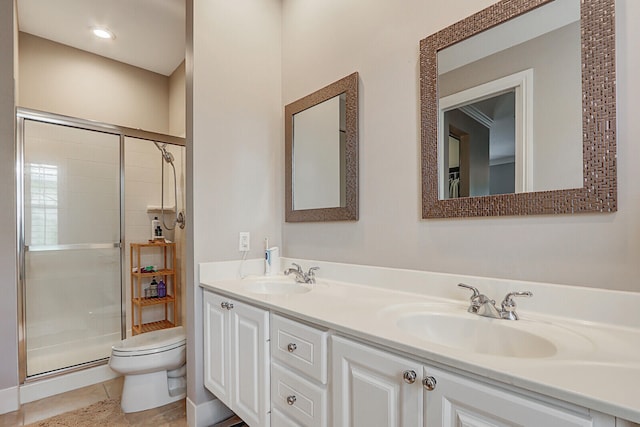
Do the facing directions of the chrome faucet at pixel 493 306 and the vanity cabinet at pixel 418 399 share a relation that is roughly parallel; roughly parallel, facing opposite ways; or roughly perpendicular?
roughly parallel

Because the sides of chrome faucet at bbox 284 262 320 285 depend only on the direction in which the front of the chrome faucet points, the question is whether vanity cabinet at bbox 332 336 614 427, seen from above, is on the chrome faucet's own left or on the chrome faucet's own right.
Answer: on the chrome faucet's own left

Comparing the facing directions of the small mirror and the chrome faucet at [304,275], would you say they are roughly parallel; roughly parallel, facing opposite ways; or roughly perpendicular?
roughly parallel

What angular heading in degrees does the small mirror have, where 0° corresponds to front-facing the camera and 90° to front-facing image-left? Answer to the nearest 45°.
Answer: approximately 45°

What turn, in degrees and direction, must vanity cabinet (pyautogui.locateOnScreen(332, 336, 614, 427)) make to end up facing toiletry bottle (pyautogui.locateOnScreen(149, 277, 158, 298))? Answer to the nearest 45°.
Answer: approximately 90° to its right

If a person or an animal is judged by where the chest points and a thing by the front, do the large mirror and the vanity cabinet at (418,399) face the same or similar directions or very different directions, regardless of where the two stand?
same or similar directions

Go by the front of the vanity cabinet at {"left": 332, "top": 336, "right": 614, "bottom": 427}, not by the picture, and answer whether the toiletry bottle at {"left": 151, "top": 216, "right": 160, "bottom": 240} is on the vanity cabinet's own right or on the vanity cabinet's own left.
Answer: on the vanity cabinet's own right

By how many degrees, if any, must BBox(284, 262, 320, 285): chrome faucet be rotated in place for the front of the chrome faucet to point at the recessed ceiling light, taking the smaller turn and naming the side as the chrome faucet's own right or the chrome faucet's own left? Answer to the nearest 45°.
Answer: approximately 90° to the chrome faucet's own right

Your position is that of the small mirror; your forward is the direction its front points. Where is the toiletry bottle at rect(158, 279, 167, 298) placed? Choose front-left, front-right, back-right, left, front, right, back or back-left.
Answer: right

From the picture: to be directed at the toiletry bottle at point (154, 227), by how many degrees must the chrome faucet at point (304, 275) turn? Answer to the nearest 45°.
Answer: approximately 90° to its right

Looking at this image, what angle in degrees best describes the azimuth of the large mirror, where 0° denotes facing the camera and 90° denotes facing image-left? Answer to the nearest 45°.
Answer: approximately 45°

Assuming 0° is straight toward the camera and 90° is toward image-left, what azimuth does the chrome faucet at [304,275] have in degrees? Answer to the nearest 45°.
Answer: approximately 45°

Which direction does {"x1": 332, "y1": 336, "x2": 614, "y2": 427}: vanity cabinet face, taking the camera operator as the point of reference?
facing the viewer and to the left of the viewer

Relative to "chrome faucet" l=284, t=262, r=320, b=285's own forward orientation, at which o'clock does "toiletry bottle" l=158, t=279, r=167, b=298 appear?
The toiletry bottle is roughly at 3 o'clock from the chrome faucet.

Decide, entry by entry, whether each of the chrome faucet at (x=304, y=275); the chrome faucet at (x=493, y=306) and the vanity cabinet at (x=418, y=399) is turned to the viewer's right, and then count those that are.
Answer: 0
